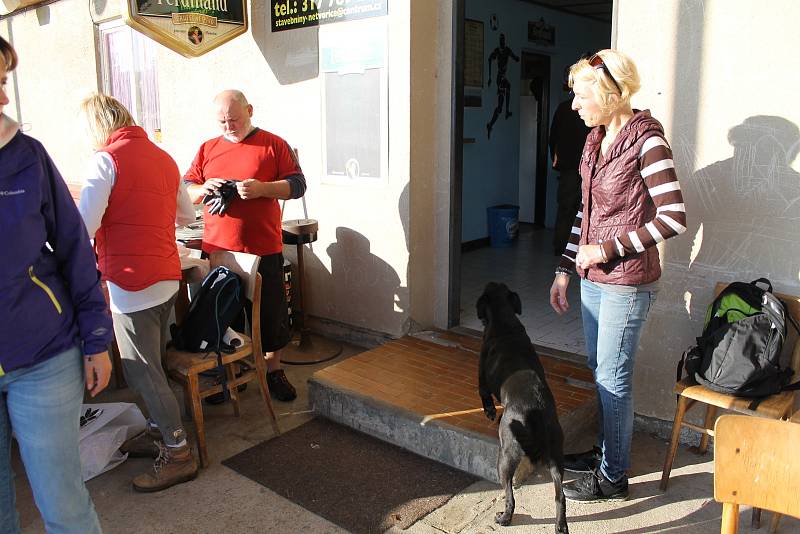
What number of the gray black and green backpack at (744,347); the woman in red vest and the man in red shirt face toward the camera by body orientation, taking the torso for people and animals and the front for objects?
2

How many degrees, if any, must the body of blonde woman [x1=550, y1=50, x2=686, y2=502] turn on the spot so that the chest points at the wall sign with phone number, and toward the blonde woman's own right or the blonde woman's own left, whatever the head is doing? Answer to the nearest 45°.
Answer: approximately 90° to the blonde woman's own right

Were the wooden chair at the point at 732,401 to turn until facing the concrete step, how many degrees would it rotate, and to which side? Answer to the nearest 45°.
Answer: approximately 45° to its right

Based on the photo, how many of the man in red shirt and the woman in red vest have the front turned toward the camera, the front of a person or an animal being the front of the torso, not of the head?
1

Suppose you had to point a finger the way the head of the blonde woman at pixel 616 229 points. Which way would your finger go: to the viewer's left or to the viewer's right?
to the viewer's left

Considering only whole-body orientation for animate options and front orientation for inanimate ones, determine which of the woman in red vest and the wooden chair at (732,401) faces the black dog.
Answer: the wooden chair

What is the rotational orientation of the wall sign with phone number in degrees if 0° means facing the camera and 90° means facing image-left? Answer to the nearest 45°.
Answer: approximately 45°
